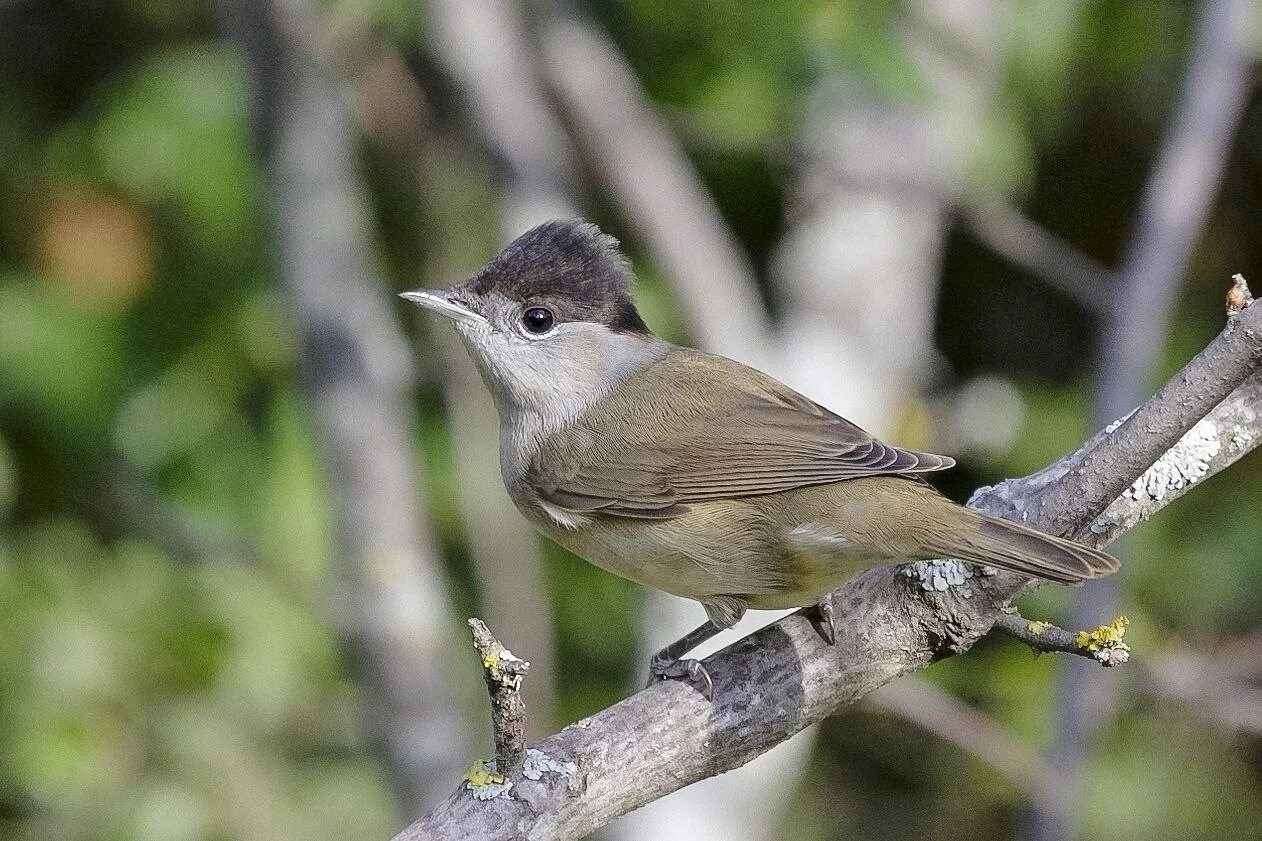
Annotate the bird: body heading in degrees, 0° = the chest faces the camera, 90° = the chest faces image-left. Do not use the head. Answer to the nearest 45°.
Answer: approximately 90°

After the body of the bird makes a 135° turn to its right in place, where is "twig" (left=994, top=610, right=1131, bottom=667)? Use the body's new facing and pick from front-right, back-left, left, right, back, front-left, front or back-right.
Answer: right

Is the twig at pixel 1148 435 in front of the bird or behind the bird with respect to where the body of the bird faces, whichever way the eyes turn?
behind

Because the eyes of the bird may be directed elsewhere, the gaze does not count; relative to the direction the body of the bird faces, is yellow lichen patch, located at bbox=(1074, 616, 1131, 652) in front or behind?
behind

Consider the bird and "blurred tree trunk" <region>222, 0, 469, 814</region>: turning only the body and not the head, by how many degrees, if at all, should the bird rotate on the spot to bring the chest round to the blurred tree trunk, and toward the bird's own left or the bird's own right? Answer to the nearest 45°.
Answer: approximately 45° to the bird's own right
